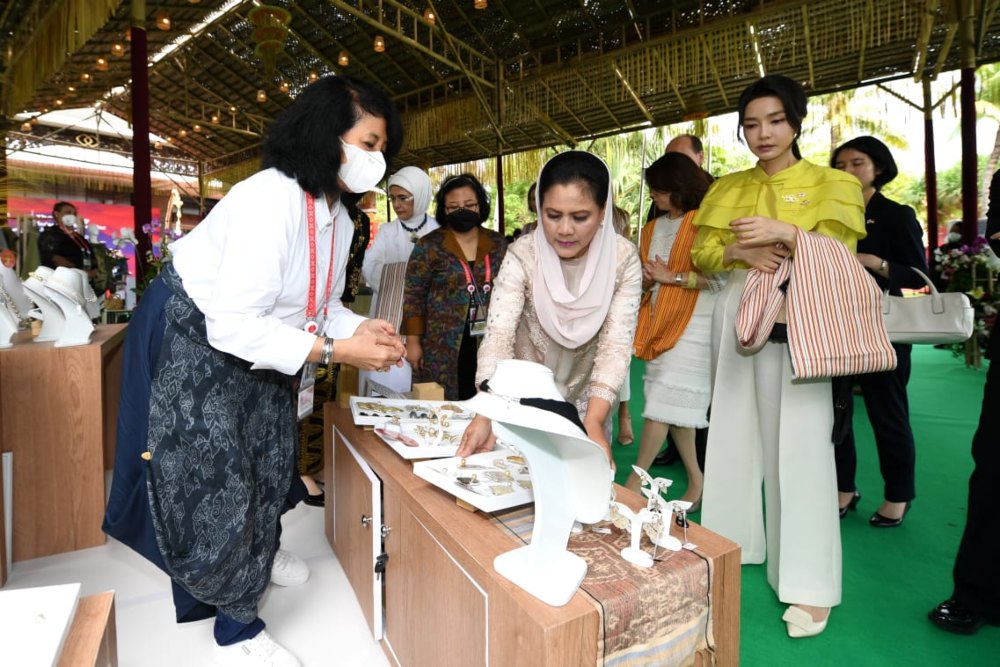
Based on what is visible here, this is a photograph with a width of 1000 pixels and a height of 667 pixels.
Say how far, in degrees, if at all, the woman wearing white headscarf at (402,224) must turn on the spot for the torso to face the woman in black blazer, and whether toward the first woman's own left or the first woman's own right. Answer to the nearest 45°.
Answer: approximately 90° to the first woman's own left

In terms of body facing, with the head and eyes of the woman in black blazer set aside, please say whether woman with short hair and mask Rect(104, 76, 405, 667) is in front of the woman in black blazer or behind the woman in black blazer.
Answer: in front

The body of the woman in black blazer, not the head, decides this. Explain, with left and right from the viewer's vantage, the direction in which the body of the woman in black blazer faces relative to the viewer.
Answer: facing the viewer and to the left of the viewer

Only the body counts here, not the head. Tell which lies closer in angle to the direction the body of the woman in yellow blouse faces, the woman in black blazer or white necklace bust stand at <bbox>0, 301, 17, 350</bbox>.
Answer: the white necklace bust stand

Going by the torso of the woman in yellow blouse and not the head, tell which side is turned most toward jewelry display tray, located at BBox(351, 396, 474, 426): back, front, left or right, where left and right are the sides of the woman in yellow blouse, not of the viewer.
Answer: right

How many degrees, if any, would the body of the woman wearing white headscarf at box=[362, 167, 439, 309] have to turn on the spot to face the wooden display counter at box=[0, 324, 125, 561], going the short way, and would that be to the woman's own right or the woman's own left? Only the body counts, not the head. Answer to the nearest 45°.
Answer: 0° — they already face it

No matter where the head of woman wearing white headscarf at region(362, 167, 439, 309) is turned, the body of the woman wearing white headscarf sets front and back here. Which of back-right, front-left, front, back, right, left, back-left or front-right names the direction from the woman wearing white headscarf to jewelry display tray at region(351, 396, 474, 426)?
front-left

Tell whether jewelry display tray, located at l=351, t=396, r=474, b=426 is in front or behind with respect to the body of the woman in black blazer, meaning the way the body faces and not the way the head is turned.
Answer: in front

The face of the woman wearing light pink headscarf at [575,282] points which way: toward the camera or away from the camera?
toward the camera

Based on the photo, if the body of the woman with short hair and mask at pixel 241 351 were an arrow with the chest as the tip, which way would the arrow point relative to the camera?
to the viewer's right

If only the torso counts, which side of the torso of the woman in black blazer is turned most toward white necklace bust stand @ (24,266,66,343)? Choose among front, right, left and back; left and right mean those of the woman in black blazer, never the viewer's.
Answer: front

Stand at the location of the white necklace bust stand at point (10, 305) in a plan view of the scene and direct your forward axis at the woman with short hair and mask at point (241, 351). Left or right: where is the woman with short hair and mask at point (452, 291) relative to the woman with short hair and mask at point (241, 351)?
left

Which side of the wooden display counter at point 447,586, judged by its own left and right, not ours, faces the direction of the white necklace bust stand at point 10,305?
right

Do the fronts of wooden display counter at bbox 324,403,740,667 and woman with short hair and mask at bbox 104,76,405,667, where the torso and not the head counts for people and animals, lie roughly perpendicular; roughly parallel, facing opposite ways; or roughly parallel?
roughly parallel, facing opposite ways

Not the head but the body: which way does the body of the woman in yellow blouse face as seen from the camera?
toward the camera

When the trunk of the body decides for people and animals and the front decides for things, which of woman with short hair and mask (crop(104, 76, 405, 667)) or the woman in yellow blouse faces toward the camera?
the woman in yellow blouse
